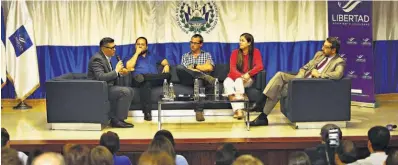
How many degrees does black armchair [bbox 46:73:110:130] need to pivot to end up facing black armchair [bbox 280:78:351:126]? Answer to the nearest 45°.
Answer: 0° — it already faces it

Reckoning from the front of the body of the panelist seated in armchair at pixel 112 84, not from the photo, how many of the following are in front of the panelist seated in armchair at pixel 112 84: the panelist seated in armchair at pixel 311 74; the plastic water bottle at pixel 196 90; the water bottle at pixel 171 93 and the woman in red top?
4

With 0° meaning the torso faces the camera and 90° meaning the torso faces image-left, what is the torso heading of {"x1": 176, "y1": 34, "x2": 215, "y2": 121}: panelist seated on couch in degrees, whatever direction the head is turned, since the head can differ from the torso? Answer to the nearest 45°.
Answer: approximately 0°

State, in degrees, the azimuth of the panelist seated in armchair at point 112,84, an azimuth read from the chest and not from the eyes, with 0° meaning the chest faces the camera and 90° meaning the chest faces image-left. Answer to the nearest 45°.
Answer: approximately 270°

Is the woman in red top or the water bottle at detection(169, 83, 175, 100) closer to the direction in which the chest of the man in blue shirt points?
the water bottle

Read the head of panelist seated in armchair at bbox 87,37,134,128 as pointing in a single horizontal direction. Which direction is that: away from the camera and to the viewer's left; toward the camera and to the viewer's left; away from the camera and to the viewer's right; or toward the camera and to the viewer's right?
toward the camera and to the viewer's right

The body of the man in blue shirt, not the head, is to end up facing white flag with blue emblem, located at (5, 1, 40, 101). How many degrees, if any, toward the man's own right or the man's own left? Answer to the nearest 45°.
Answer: approximately 135° to the man's own right

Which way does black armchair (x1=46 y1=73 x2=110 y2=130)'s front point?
to the viewer's right
